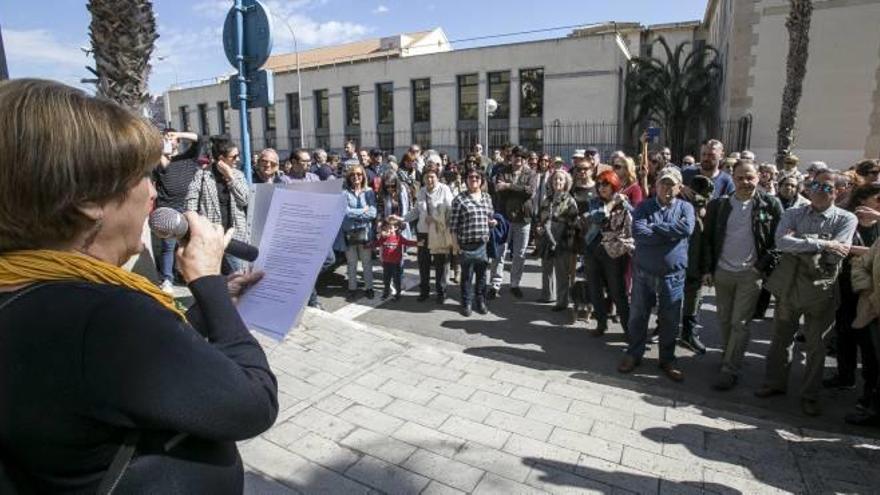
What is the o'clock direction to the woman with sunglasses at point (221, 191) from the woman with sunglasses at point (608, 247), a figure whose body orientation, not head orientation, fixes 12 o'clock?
the woman with sunglasses at point (221, 191) is roughly at 1 o'clock from the woman with sunglasses at point (608, 247).

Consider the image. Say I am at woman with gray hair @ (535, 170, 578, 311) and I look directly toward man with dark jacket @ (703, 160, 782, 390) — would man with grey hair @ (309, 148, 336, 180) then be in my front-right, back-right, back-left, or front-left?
back-right

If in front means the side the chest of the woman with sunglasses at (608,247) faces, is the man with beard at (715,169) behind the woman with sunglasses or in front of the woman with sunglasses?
behind

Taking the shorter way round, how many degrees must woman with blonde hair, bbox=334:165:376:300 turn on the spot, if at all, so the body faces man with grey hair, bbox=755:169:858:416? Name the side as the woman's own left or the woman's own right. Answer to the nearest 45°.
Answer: approximately 45° to the woman's own left

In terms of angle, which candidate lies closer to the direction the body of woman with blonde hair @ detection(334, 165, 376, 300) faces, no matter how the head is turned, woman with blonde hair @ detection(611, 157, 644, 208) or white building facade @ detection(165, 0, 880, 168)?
the woman with blonde hair

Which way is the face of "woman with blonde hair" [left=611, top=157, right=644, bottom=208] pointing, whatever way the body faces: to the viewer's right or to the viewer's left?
to the viewer's left

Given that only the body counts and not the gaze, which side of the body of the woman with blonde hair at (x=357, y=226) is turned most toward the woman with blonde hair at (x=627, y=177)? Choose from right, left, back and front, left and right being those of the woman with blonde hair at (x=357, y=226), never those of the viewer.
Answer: left

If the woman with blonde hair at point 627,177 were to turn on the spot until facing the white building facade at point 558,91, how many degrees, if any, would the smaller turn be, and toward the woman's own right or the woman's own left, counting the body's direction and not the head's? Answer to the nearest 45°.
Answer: approximately 135° to the woman's own right

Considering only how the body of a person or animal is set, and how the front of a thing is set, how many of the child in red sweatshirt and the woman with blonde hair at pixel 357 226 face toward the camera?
2

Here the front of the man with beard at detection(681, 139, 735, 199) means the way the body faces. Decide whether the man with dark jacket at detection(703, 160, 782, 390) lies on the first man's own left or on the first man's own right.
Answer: on the first man's own left

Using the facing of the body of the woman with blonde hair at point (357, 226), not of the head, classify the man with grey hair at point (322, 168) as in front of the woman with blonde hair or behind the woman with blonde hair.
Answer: behind

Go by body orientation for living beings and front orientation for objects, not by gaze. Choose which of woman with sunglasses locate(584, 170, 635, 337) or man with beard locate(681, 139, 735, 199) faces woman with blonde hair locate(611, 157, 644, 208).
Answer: the man with beard
